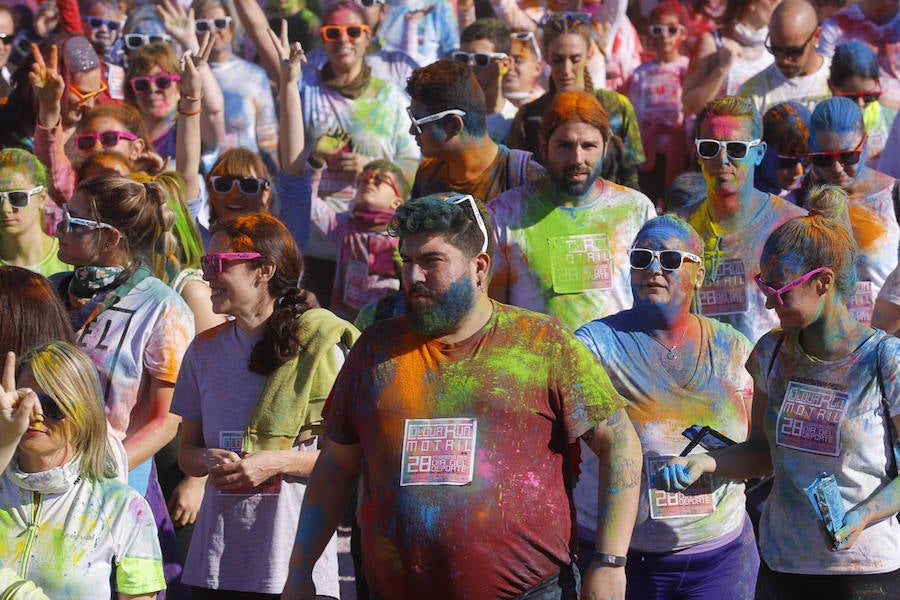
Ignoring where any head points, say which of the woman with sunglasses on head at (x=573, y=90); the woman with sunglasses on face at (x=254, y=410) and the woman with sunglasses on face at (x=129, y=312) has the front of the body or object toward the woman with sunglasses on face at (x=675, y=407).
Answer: the woman with sunglasses on head at (x=573, y=90)

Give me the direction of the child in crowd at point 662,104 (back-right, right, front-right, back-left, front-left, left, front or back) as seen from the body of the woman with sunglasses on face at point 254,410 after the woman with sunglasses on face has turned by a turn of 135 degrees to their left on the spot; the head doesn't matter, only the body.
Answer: front-left

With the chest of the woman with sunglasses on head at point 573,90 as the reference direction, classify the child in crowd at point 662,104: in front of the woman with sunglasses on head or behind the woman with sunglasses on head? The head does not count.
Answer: behind

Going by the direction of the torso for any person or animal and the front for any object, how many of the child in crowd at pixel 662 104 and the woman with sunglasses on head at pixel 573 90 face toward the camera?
2

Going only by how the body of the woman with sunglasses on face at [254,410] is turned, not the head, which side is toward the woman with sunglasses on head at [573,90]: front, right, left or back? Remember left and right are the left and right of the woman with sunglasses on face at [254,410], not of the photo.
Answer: back

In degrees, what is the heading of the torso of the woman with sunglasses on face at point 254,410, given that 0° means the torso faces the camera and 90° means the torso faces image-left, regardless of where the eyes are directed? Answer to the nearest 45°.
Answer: approximately 45°
